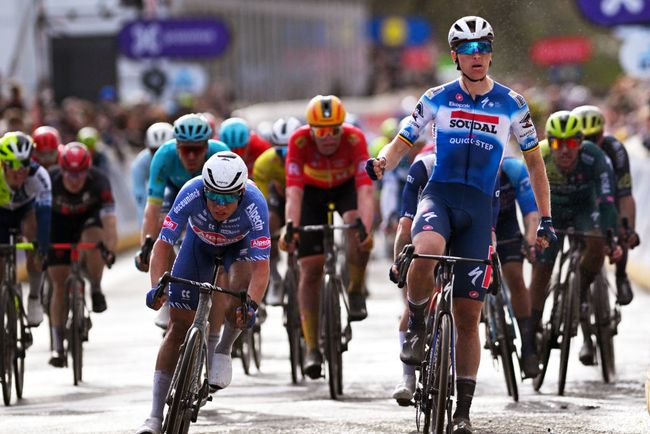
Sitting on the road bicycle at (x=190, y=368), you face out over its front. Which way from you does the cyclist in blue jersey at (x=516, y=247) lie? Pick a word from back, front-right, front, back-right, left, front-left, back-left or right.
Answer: back-left

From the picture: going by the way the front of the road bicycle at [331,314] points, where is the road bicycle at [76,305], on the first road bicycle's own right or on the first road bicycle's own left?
on the first road bicycle's own right
